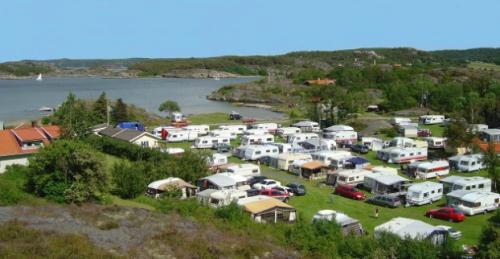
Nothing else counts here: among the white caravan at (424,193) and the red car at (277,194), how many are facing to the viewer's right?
1

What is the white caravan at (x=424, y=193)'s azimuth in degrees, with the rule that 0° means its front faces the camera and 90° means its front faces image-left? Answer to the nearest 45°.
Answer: approximately 45°

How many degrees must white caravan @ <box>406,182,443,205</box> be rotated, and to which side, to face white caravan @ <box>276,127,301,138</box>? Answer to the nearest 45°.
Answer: approximately 90° to its right
